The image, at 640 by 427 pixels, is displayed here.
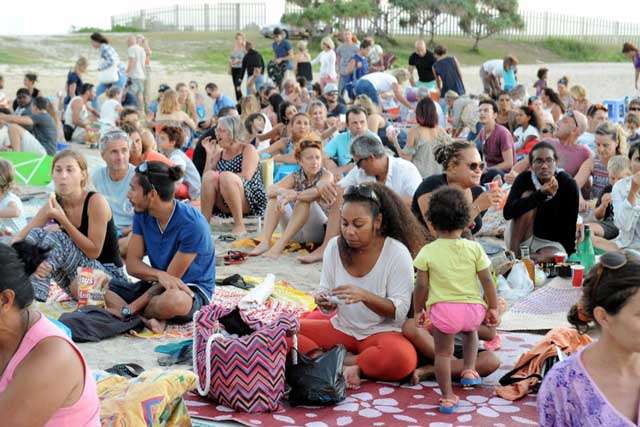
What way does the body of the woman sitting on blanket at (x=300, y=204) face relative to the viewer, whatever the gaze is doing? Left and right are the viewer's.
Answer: facing the viewer and to the left of the viewer

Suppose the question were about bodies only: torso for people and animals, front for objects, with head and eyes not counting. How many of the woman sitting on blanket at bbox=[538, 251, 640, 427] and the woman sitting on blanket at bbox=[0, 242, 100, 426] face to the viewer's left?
1

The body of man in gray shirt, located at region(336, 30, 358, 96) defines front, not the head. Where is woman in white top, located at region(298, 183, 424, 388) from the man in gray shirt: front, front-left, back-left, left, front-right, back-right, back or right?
front

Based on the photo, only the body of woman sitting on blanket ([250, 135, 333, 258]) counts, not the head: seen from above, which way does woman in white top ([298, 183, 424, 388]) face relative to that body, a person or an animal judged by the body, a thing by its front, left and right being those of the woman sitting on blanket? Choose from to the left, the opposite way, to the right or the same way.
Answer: the same way

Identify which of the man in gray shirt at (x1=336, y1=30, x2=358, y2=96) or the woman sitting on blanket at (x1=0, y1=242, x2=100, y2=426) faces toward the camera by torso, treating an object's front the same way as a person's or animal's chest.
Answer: the man in gray shirt

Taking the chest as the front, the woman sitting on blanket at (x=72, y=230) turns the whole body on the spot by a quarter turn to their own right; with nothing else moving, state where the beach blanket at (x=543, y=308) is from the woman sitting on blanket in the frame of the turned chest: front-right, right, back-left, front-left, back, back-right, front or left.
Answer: back-right

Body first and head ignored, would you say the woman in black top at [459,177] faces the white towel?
no

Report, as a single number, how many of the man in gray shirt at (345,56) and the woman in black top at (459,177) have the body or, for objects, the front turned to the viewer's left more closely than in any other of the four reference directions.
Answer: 0

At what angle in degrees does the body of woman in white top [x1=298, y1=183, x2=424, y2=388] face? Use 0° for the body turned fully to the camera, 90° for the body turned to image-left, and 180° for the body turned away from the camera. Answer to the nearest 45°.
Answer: approximately 45°

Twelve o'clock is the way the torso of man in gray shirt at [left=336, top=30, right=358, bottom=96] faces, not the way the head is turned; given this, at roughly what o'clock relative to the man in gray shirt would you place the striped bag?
The striped bag is roughly at 12 o'clock from the man in gray shirt.

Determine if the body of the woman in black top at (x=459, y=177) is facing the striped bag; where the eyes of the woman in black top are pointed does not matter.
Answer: no

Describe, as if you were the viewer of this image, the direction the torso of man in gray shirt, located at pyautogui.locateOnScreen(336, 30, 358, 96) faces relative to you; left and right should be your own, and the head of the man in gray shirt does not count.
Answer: facing the viewer

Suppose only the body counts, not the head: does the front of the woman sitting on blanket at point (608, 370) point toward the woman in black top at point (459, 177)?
no
